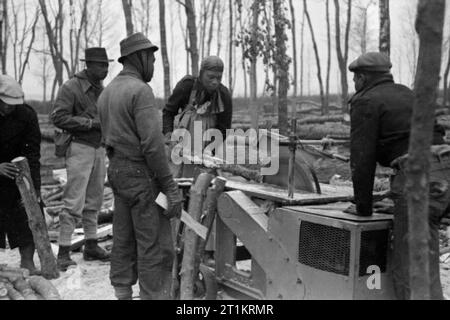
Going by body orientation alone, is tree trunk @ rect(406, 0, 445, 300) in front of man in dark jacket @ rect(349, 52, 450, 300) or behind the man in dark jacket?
behind

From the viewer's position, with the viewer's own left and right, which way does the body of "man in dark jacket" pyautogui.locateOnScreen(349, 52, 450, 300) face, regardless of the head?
facing away from the viewer and to the left of the viewer

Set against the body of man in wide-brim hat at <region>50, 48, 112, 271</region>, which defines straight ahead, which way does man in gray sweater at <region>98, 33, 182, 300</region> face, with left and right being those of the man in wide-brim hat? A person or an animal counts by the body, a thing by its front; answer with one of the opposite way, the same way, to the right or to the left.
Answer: to the left

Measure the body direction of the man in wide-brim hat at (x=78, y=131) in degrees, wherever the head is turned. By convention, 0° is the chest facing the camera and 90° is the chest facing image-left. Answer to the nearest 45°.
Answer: approximately 315°

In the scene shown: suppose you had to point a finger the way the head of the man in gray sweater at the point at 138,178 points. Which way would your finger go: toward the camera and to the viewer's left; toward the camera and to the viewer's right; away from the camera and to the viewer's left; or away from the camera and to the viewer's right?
away from the camera and to the viewer's right

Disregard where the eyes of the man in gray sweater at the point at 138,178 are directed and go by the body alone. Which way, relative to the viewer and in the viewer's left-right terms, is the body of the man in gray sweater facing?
facing away from the viewer and to the right of the viewer

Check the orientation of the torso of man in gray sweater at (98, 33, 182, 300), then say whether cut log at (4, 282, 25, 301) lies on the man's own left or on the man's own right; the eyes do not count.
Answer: on the man's own left
